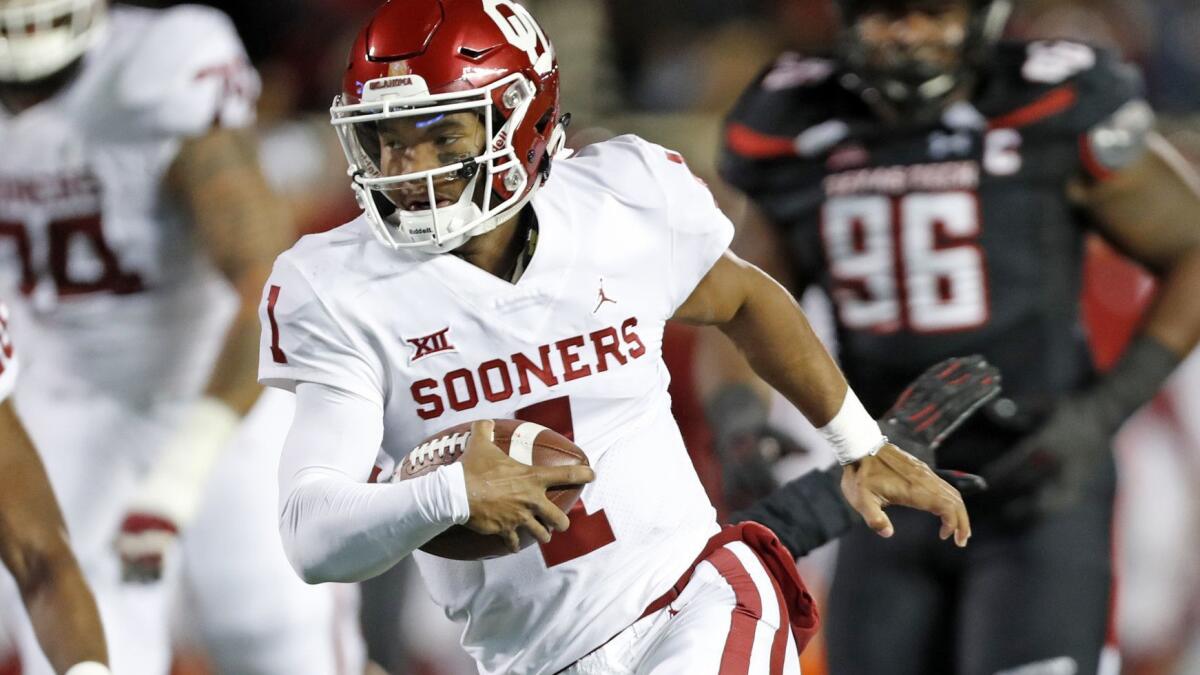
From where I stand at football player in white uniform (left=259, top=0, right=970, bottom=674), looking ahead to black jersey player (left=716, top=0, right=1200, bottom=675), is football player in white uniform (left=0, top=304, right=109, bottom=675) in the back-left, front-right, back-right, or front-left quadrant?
back-left

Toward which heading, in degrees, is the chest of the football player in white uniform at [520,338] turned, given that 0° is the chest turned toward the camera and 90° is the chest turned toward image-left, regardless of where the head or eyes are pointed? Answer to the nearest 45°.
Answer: approximately 45°

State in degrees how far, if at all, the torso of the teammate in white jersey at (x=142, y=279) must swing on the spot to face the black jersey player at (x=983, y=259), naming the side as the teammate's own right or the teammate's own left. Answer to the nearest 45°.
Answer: approximately 90° to the teammate's own left

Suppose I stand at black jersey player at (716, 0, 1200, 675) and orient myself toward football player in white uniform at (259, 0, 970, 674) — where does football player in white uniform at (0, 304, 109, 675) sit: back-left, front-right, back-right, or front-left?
front-right

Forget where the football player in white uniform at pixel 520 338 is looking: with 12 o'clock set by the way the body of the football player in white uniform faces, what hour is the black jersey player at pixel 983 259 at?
The black jersey player is roughly at 6 o'clock from the football player in white uniform.

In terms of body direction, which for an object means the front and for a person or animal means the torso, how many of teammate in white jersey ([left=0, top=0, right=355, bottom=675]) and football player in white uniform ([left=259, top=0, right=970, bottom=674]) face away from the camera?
0

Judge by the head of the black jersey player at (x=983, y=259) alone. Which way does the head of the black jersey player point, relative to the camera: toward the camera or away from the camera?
toward the camera

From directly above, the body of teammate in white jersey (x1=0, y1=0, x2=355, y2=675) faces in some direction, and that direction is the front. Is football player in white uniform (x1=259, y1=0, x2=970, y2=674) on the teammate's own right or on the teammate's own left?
on the teammate's own left

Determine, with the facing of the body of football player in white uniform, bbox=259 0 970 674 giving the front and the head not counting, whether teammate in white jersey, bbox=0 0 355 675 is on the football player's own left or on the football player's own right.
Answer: on the football player's own right

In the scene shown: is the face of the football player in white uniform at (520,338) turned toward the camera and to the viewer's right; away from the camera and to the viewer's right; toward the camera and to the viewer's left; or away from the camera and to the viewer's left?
toward the camera and to the viewer's left

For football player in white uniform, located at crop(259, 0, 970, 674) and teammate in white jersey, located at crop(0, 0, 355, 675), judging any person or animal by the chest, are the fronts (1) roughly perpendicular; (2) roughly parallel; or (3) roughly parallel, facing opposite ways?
roughly parallel

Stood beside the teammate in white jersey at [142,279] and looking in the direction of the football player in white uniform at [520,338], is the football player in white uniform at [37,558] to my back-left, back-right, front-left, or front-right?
front-right
